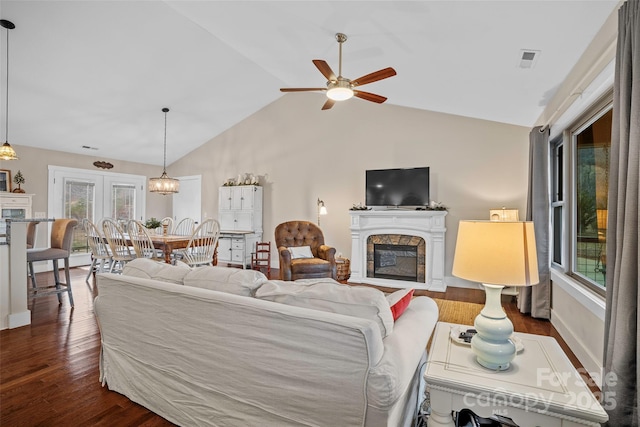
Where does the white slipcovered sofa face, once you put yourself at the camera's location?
facing away from the viewer and to the right of the viewer

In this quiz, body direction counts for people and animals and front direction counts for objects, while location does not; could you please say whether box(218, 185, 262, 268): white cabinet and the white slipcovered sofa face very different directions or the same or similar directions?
very different directions

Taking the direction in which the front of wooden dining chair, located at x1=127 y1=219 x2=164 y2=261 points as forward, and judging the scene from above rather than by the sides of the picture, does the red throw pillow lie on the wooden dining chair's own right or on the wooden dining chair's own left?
on the wooden dining chair's own right

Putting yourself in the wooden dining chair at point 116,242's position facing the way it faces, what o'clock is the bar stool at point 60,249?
The bar stool is roughly at 6 o'clock from the wooden dining chair.

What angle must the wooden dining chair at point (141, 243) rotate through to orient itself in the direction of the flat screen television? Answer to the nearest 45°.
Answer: approximately 45° to its right

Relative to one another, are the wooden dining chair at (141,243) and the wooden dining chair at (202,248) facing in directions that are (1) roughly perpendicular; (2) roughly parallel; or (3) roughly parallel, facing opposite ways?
roughly perpendicular

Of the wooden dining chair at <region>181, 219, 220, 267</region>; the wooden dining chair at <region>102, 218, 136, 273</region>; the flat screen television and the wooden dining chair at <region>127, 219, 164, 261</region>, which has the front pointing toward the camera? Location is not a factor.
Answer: the flat screen television

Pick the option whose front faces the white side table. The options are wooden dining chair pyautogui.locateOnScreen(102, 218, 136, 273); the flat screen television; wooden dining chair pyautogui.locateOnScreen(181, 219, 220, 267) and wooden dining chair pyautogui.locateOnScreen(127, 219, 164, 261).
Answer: the flat screen television

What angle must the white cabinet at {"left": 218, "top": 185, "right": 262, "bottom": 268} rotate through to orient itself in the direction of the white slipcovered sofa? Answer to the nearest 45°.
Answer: approximately 45° to its left

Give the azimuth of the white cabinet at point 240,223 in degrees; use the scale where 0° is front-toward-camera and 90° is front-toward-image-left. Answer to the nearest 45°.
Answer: approximately 45°
